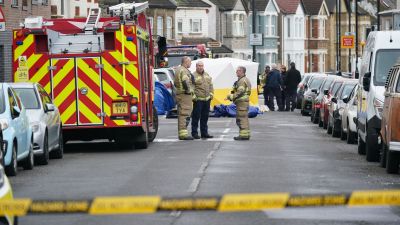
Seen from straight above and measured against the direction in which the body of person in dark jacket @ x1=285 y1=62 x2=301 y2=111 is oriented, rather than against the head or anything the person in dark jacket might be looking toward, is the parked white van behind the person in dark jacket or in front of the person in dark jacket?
behind

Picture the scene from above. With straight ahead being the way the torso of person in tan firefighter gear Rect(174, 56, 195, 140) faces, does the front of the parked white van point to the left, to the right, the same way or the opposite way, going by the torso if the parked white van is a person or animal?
to the right

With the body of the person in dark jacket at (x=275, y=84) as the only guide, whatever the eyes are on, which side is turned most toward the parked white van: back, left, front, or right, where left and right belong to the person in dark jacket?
back

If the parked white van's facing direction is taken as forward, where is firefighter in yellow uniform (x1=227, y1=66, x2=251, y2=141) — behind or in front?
behind

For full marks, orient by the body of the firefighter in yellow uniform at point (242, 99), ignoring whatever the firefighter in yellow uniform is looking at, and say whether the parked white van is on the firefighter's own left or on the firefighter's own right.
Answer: on the firefighter's own left

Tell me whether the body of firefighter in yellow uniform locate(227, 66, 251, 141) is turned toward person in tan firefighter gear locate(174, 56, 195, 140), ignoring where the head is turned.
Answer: yes

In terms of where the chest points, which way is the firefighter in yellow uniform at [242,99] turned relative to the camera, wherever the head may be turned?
to the viewer's left

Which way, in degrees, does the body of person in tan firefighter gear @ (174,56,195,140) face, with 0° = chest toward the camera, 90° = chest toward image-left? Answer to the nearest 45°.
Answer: approximately 270°

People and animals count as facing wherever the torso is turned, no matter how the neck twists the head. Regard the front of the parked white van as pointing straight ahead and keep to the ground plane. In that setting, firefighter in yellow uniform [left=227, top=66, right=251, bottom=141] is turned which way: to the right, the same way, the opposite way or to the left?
to the right
